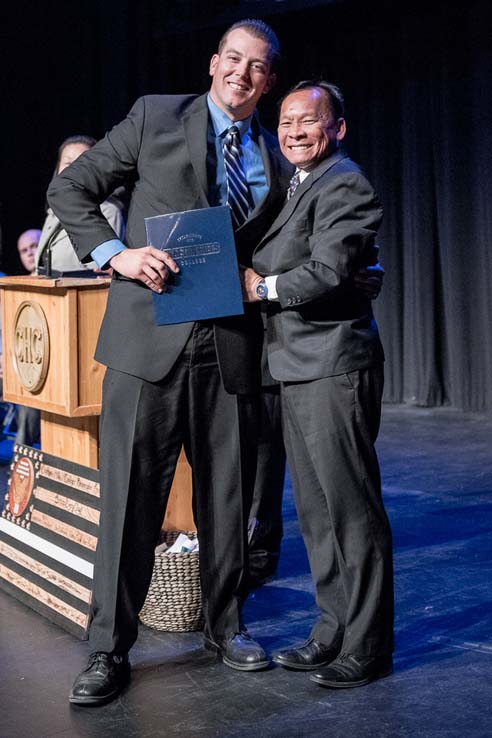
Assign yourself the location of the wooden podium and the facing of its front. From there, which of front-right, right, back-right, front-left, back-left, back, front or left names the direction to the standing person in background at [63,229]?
back-right

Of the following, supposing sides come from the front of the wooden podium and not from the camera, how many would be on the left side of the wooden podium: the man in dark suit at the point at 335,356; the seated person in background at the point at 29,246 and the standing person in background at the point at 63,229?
1

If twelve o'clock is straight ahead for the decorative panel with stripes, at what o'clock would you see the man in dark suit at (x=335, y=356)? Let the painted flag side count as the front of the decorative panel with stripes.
The man in dark suit is roughly at 9 o'clock from the decorative panel with stripes.

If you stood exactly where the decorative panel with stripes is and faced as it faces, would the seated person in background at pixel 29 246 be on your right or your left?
on your right

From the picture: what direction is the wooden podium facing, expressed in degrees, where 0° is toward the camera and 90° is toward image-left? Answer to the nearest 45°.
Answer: approximately 45°

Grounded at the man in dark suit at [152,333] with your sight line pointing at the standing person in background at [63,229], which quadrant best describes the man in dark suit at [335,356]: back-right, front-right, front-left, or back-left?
back-right

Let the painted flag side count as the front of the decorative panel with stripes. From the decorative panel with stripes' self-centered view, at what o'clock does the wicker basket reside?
The wicker basket is roughly at 9 o'clock from the decorative panel with stripes.

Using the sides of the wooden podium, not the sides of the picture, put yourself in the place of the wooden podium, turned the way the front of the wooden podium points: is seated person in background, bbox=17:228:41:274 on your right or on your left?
on your right
